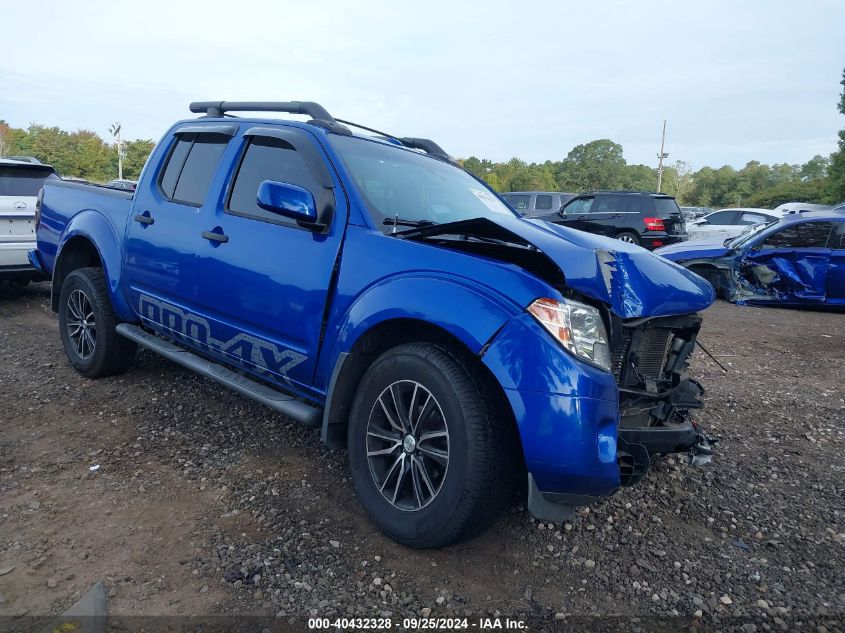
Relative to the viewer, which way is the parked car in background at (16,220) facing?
away from the camera

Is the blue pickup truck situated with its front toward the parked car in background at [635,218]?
no

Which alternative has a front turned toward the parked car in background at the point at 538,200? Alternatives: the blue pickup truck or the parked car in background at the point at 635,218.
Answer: the parked car in background at the point at 635,218

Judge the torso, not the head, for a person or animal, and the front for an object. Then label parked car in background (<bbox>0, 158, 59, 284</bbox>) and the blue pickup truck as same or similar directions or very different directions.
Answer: very different directions

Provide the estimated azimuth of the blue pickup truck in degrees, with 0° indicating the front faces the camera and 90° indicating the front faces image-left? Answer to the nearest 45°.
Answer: approximately 315°

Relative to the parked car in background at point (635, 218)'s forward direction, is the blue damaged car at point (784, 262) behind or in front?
behind

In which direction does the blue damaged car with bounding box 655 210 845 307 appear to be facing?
to the viewer's left

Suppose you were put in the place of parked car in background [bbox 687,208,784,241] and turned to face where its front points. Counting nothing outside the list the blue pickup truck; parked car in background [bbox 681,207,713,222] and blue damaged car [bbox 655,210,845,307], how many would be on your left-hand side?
2

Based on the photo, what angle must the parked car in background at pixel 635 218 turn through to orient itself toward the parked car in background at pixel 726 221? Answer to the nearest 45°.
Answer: approximately 90° to its right

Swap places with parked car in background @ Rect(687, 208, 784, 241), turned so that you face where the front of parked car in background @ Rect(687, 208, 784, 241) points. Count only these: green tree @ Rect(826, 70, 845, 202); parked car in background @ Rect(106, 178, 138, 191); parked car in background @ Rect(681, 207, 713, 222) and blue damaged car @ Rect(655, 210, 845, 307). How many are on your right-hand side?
2

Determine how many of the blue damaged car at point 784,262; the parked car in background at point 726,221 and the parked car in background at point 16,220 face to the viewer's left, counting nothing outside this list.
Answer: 2

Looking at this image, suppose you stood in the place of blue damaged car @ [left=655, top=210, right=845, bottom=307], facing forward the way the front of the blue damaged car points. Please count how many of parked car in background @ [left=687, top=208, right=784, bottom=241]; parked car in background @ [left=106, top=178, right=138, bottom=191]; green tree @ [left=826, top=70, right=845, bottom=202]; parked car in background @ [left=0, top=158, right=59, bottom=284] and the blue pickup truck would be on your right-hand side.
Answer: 2

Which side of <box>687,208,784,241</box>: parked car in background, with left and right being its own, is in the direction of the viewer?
left

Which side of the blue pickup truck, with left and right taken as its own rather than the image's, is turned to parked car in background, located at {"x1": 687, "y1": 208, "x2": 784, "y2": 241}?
left

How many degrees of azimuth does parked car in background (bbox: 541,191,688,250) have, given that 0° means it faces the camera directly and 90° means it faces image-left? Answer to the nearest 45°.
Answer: approximately 135°
